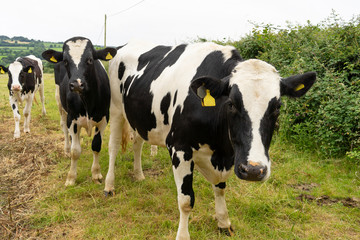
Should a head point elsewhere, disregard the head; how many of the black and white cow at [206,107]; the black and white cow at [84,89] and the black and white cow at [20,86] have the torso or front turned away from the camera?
0

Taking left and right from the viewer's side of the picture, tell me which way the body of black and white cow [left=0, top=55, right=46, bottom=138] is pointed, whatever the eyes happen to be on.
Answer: facing the viewer and to the left of the viewer

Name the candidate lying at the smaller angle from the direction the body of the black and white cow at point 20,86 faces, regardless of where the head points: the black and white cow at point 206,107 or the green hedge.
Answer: the black and white cow

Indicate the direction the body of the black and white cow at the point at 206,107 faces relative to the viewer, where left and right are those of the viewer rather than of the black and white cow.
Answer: facing the viewer and to the right of the viewer

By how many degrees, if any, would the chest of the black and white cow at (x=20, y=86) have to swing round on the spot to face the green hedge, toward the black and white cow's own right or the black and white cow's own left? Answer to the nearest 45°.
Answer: approximately 90° to the black and white cow's own left

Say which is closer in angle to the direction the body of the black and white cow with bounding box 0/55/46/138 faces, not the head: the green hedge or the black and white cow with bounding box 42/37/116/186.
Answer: the black and white cow

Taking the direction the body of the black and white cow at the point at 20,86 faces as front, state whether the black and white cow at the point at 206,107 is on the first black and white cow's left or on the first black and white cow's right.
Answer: on the first black and white cow's left

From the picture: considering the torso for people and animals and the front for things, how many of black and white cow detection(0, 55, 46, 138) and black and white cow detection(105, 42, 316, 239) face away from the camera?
0

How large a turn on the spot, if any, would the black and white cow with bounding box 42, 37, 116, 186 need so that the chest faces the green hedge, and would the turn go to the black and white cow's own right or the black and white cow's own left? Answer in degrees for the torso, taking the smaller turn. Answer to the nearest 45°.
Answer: approximately 90° to the black and white cow's own left

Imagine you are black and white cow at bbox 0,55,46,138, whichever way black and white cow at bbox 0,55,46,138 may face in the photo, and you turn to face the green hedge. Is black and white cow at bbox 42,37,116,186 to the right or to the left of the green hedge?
right

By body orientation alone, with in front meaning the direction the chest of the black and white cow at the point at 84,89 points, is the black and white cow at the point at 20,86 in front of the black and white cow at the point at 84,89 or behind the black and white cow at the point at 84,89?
behind

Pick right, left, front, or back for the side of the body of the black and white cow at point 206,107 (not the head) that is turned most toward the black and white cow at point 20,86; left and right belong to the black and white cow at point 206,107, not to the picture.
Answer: back

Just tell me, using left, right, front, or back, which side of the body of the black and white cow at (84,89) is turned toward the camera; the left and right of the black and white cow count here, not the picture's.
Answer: front

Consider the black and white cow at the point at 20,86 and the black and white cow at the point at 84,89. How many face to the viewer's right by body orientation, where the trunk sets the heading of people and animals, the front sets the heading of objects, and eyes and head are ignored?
0
